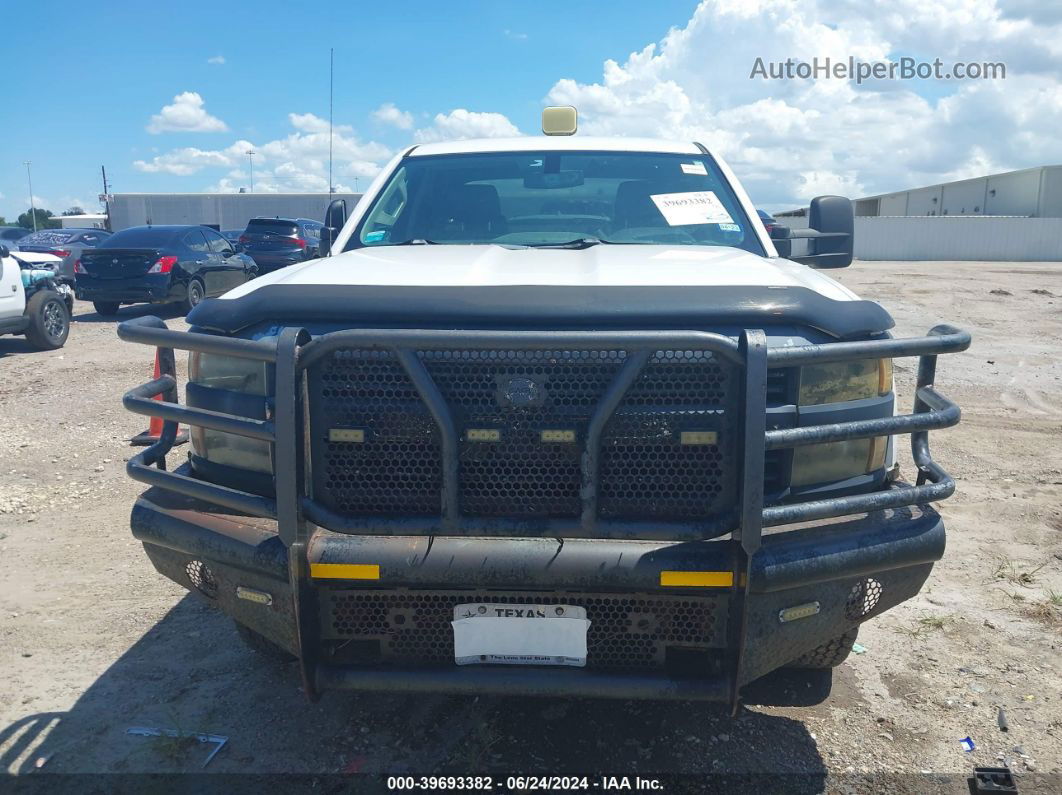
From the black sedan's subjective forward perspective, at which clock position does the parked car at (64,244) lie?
The parked car is roughly at 10 o'clock from the black sedan.

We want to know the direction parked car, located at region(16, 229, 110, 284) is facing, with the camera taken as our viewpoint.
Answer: facing away from the viewer and to the right of the viewer

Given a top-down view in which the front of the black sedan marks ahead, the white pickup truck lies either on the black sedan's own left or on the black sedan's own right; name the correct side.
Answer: on the black sedan's own right

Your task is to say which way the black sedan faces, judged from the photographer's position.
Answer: facing away from the viewer and to the right of the viewer

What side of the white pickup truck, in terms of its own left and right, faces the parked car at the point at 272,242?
back

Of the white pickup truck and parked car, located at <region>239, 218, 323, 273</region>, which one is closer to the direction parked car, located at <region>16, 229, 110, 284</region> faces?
the parked car

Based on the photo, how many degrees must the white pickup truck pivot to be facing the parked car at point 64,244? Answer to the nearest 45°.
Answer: approximately 135° to its right

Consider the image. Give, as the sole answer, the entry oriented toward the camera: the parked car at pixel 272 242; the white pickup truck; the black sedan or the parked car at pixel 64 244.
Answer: the white pickup truck

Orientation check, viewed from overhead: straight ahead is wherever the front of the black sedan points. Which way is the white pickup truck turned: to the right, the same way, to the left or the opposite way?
the opposite way

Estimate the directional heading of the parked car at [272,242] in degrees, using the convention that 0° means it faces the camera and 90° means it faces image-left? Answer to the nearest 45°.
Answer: approximately 225°
